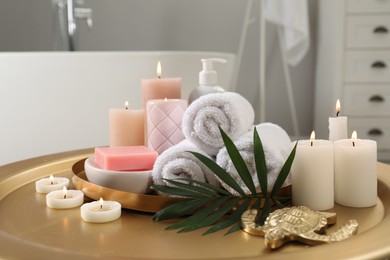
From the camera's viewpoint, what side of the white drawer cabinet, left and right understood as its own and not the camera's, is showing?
front

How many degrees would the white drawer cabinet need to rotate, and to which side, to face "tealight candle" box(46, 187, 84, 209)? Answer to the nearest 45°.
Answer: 0° — it already faces it

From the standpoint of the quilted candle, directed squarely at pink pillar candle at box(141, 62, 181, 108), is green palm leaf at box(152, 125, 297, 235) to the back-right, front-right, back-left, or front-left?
back-right

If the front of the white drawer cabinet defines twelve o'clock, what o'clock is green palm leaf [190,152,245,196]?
The green palm leaf is roughly at 12 o'clock from the white drawer cabinet.
